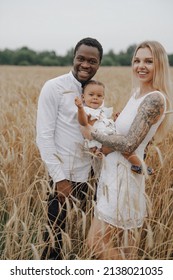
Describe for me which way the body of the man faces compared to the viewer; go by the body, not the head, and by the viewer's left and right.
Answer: facing the viewer and to the right of the viewer
